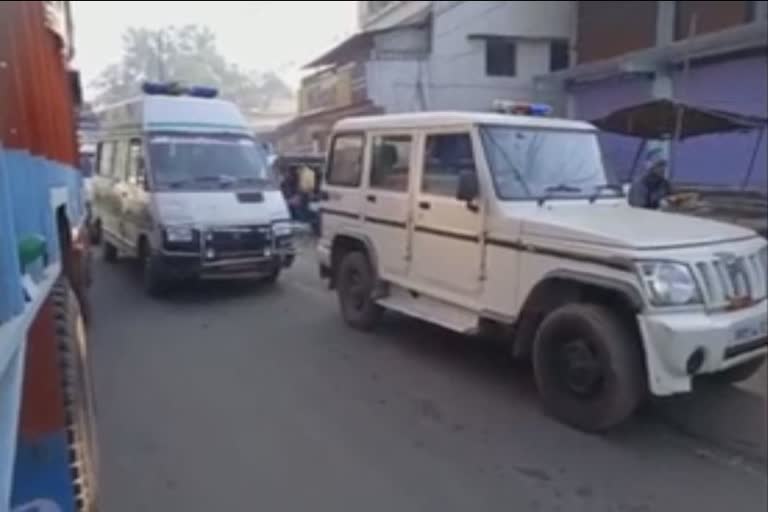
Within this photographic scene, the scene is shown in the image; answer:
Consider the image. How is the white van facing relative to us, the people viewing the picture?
facing the viewer and to the right of the viewer

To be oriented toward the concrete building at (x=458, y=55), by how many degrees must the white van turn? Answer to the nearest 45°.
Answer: approximately 90° to its left

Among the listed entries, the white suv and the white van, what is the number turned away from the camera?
0

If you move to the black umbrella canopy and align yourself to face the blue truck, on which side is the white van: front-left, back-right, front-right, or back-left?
front-right

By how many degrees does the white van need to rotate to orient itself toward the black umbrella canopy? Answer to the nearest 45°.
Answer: approximately 45° to its left

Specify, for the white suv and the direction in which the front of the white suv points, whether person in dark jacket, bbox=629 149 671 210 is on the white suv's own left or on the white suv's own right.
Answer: on the white suv's own left

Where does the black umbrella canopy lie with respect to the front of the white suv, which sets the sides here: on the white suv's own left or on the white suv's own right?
on the white suv's own left

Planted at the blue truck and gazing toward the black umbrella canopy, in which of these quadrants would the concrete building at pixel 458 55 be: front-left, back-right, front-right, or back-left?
front-left

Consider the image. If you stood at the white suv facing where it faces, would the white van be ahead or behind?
behind

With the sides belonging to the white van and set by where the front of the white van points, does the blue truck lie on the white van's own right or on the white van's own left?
on the white van's own right
